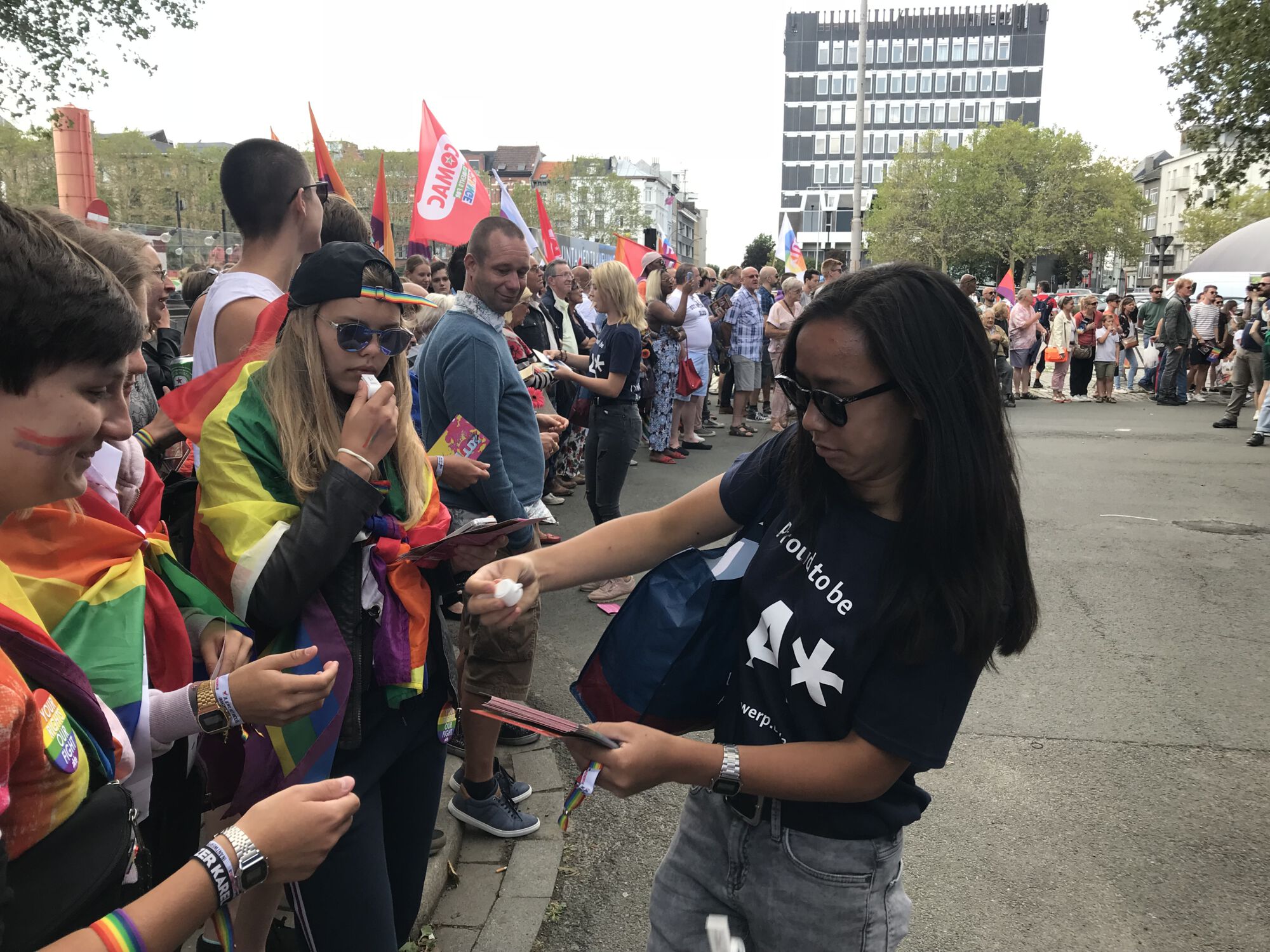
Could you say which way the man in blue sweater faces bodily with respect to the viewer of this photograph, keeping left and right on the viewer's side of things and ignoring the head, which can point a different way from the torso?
facing to the right of the viewer

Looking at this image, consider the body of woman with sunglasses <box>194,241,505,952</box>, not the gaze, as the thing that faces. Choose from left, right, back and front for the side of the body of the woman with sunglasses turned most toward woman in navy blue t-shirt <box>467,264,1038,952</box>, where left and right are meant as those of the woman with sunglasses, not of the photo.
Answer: front

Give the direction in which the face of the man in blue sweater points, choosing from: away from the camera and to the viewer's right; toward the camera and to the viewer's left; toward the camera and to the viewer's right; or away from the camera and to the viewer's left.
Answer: toward the camera and to the viewer's right

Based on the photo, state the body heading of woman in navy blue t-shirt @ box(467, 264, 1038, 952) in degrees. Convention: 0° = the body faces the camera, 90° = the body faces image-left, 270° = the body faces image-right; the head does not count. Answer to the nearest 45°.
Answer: approximately 45°

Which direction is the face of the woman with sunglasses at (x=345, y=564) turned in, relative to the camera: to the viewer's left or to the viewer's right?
to the viewer's right

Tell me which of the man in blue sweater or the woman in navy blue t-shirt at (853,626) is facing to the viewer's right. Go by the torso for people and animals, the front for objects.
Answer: the man in blue sweater

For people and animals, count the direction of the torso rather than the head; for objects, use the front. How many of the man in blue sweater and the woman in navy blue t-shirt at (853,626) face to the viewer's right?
1

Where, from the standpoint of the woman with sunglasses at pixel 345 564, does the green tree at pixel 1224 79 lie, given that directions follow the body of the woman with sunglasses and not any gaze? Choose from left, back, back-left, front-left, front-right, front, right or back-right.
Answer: left

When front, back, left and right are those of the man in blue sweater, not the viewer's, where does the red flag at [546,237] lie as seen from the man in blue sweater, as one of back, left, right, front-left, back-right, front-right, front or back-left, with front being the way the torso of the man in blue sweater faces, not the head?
left

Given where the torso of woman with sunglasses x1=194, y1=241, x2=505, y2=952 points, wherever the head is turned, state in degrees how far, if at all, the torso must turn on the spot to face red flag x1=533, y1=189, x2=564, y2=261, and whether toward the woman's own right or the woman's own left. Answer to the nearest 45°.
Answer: approximately 135° to the woman's own left
